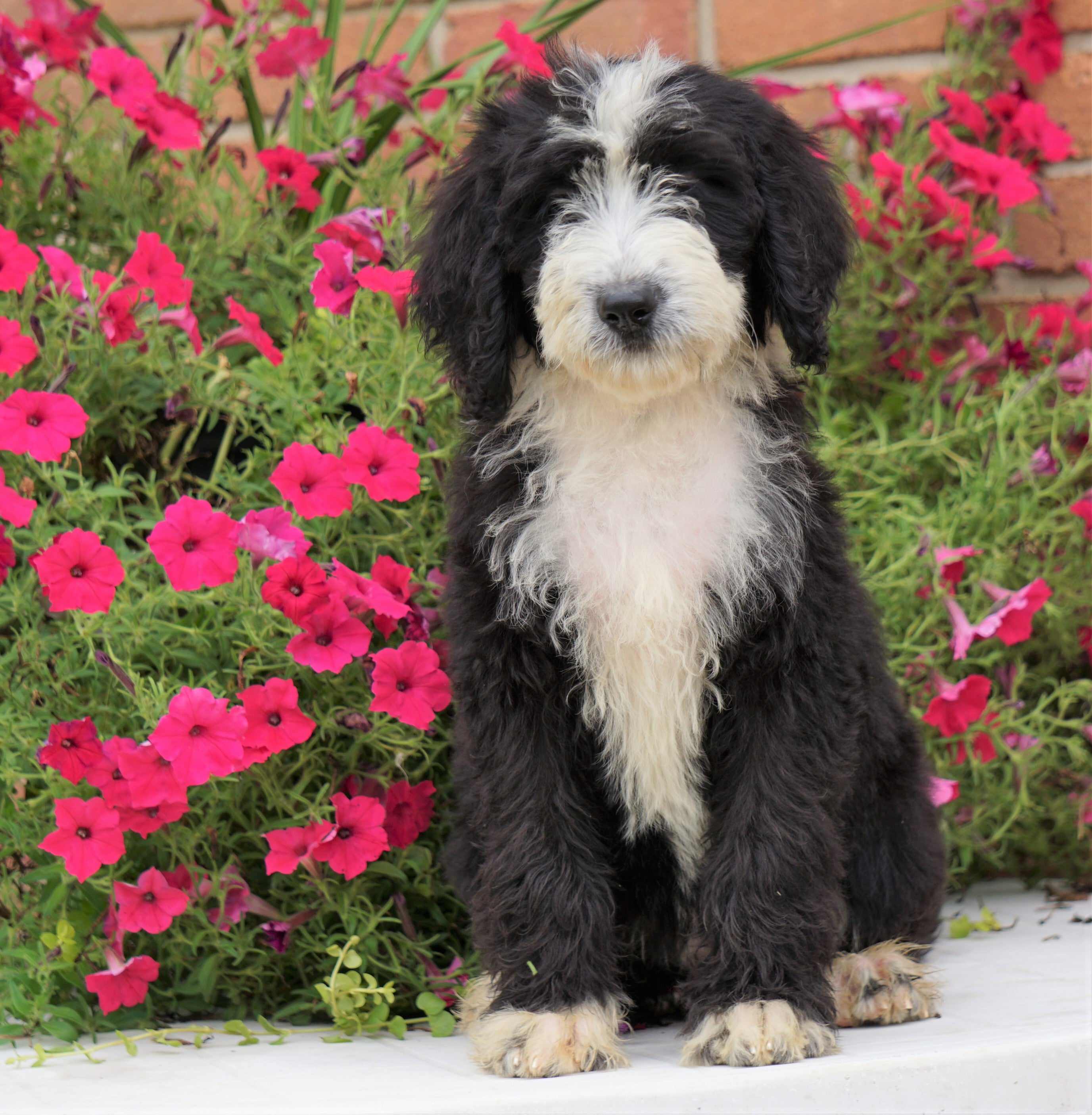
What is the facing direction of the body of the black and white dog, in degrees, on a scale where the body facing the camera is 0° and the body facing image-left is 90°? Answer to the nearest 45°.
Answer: approximately 0°

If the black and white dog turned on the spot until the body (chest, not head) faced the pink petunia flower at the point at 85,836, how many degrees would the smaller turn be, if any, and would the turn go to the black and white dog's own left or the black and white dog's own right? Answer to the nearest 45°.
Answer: approximately 90° to the black and white dog's own right

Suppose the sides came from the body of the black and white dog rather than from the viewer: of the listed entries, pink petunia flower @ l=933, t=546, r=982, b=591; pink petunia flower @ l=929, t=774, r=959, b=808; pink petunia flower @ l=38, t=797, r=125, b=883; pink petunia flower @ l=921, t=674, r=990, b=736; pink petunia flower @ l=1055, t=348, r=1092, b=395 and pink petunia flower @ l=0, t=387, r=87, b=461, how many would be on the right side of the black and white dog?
2

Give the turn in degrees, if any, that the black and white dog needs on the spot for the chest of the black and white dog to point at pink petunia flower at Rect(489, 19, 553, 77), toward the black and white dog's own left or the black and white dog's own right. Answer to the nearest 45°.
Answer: approximately 180°

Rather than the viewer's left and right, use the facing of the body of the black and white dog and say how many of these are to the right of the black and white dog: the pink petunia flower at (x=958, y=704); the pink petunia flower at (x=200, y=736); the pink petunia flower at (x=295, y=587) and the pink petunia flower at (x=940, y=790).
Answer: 2

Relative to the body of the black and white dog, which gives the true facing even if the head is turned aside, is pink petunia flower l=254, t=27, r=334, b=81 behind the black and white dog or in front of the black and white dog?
behind

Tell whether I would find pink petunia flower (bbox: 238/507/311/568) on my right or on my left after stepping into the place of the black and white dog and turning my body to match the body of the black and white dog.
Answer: on my right

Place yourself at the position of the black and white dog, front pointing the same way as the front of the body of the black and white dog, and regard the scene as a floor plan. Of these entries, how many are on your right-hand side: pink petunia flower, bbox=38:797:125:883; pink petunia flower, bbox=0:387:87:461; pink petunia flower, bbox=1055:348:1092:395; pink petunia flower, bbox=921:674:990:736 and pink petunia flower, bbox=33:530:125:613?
3

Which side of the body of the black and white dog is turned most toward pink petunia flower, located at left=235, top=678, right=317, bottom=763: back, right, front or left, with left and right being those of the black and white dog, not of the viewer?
right

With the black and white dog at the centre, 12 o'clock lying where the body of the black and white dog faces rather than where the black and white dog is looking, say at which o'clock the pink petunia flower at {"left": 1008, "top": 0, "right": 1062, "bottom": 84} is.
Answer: The pink petunia flower is roughly at 7 o'clock from the black and white dog.
